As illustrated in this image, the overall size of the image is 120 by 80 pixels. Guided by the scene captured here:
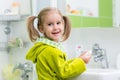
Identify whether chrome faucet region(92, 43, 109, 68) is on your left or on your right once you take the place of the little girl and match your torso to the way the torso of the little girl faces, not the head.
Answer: on your left

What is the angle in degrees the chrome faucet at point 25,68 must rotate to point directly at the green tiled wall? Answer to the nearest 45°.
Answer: approximately 180°

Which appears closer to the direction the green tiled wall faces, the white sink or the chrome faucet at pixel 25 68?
the white sink

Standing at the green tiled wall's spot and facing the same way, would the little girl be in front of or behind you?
in front

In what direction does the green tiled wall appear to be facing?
toward the camera

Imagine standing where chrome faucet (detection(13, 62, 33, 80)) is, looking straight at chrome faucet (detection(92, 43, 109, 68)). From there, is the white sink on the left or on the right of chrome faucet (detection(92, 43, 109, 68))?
right

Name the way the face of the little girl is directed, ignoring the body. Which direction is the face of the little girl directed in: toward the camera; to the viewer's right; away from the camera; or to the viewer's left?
toward the camera
